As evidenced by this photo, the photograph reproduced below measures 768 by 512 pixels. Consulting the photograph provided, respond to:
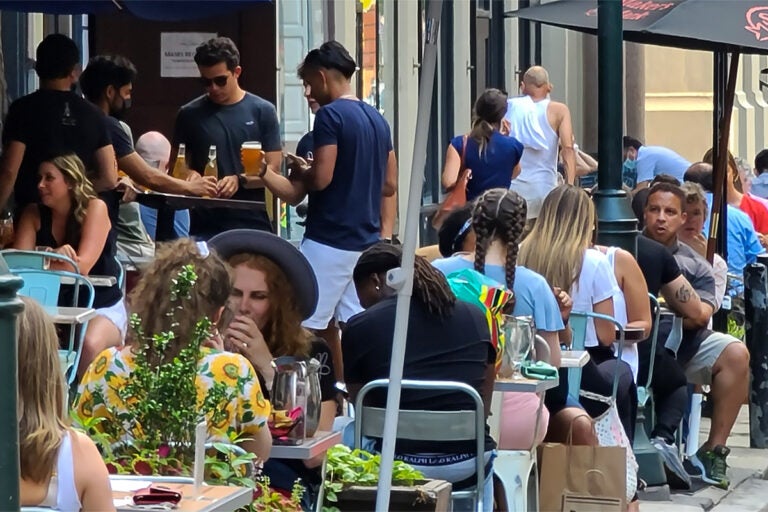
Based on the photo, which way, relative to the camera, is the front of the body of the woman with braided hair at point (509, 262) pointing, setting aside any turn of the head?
away from the camera

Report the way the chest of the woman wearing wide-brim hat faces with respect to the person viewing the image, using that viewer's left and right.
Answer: facing the viewer and to the left of the viewer

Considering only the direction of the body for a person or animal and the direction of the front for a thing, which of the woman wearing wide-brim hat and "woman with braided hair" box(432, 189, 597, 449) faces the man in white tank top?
the woman with braided hair

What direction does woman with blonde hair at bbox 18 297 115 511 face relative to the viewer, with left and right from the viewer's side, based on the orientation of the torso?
facing away from the viewer

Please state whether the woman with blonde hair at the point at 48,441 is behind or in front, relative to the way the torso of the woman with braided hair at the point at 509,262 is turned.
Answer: behind

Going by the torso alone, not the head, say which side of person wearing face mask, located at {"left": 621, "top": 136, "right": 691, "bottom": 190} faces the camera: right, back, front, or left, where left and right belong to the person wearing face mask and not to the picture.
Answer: left

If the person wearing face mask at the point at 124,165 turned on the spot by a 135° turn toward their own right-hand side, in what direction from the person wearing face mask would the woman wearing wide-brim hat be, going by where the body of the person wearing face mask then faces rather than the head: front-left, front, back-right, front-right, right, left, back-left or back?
front-left

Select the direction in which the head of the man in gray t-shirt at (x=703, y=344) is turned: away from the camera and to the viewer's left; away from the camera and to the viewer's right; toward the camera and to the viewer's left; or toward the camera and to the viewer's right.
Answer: toward the camera and to the viewer's left

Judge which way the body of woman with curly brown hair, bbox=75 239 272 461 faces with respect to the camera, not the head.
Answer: away from the camera

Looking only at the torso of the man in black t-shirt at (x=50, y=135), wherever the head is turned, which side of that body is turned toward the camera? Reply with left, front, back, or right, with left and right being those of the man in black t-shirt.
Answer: back

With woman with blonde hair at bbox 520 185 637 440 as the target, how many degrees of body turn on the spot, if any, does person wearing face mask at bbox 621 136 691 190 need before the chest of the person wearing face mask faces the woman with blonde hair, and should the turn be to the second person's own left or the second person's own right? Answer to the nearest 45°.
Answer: approximately 90° to the second person's own left

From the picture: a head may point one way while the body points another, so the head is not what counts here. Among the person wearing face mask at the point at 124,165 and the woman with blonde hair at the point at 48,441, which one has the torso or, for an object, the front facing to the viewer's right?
the person wearing face mask

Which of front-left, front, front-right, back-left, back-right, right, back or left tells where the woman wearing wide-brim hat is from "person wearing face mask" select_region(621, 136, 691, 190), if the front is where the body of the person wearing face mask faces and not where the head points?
left

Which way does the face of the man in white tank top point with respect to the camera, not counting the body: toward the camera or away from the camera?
away from the camera

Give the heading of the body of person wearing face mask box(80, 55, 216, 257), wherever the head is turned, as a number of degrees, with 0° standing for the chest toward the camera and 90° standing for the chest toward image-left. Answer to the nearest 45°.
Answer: approximately 270°
